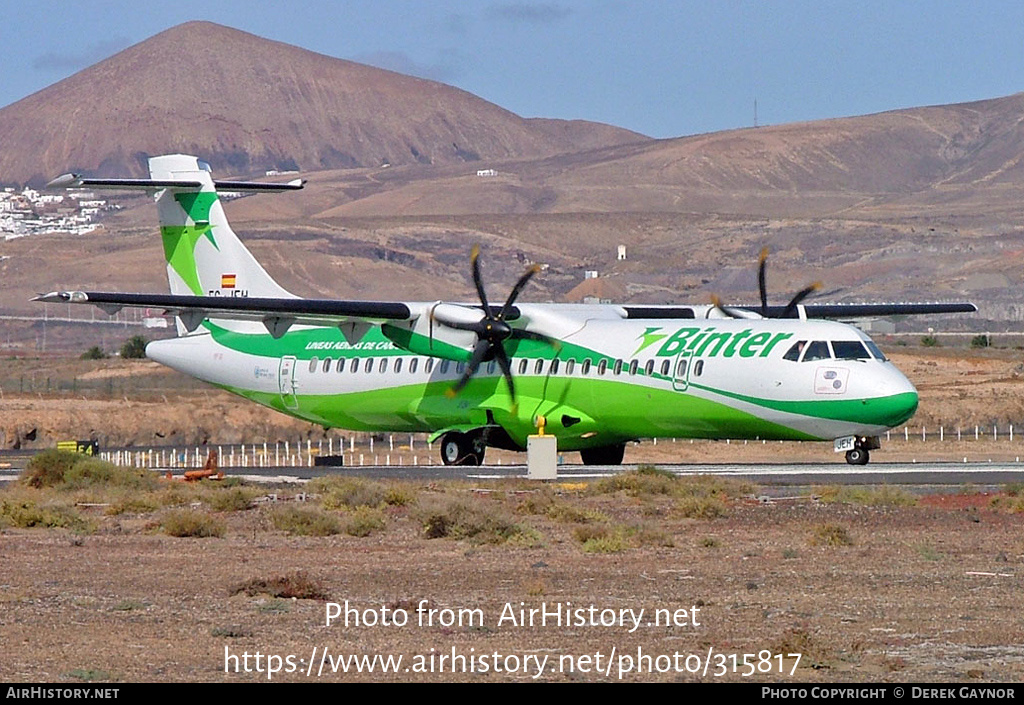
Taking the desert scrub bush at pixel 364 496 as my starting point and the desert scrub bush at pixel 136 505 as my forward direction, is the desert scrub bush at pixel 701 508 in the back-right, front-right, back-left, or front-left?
back-left

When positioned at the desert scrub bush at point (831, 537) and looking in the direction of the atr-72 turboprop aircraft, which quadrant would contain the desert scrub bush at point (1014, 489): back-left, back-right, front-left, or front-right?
front-right

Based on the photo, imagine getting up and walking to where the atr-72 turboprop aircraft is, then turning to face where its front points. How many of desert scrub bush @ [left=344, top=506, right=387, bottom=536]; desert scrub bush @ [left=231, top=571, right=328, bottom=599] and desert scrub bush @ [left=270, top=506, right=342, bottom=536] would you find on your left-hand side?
0

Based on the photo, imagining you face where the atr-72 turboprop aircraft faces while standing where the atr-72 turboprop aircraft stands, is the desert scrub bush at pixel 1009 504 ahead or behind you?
ahead

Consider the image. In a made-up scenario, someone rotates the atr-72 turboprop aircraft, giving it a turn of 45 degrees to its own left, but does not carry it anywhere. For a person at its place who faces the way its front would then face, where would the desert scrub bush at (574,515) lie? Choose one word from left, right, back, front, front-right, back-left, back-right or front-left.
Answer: right

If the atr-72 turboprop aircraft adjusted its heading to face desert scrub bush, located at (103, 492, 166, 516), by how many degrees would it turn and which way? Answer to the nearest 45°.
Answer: approximately 90° to its right

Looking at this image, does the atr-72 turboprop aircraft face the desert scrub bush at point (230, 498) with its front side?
no

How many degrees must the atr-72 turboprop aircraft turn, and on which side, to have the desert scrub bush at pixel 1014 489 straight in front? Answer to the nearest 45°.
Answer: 0° — it already faces it

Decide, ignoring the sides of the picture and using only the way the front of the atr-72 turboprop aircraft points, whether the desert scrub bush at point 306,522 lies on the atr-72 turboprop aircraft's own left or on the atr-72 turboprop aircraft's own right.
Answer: on the atr-72 turboprop aircraft's own right

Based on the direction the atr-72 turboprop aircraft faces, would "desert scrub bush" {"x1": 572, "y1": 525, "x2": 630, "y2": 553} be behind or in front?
in front

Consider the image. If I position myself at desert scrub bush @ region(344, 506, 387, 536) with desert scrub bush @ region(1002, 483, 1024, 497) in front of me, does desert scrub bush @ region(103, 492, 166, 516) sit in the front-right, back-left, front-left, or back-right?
back-left

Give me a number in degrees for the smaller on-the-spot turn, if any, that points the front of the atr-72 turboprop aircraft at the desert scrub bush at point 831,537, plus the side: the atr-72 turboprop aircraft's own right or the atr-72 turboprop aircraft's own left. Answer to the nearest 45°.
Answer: approximately 45° to the atr-72 turboprop aircraft's own right

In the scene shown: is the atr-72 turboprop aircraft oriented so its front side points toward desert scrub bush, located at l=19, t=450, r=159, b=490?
no

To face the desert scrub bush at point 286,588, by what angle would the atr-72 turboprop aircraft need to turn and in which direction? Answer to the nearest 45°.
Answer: approximately 45° to its right

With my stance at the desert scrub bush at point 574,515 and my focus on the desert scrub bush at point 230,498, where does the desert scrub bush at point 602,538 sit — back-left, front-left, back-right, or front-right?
back-left

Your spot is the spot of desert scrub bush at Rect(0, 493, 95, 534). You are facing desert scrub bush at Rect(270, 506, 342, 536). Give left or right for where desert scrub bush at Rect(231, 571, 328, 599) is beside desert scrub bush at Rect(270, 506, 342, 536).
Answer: right

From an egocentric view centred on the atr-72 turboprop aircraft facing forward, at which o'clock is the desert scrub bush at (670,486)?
The desert scrub bush is roughly at 1 o'clock from the atr-72 turboprop aircraft.

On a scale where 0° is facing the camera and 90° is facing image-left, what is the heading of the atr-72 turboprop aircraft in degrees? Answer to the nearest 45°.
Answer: approximately 315°
